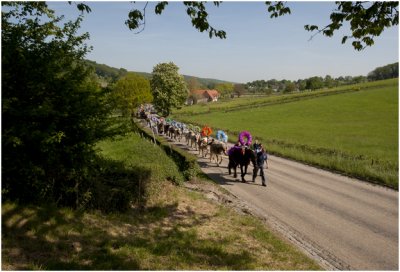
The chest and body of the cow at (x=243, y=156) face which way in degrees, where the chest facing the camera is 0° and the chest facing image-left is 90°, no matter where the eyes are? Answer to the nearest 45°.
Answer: approximately 315°

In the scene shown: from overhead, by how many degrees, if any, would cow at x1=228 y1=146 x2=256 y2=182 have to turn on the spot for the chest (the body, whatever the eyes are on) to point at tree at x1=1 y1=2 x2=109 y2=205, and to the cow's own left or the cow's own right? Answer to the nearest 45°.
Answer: approximately 90° to the cow's own right
